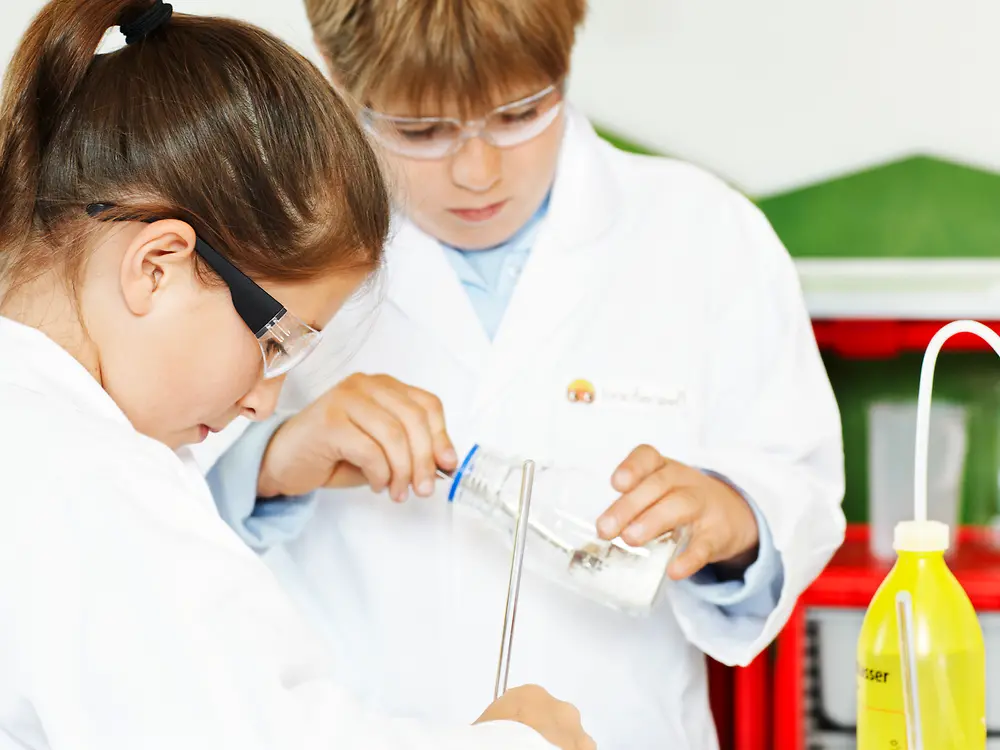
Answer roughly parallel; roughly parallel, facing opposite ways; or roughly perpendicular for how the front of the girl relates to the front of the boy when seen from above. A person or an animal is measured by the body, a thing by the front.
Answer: roughly perpendicular

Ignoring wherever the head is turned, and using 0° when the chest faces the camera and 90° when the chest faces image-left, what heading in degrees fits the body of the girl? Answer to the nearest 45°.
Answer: approximately 270°

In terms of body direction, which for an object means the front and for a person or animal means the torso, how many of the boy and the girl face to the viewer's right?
1

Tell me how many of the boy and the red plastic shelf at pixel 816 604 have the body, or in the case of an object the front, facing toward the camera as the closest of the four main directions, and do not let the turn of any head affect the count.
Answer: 2

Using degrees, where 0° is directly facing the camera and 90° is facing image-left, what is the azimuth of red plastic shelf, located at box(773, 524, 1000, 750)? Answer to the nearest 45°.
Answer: approximately 0°

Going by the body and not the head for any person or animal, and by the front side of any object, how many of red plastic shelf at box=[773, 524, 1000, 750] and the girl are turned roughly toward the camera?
1
